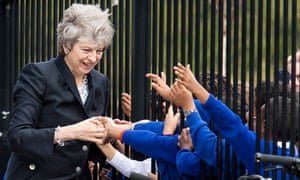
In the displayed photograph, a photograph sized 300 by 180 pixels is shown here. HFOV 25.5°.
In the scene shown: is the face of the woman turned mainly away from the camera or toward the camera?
toward the camera

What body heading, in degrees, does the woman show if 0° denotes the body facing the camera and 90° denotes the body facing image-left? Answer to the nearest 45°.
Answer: approximately 315°
